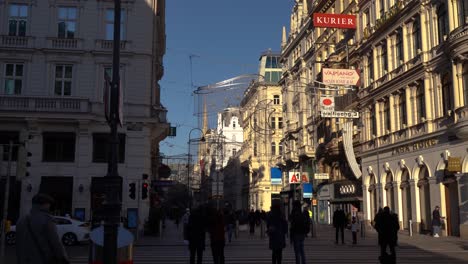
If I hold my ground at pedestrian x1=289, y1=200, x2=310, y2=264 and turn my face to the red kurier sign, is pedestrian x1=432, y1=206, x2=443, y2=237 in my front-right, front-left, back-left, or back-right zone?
front-right

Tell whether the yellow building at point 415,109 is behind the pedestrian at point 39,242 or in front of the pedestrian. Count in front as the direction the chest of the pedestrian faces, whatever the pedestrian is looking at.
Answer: in front

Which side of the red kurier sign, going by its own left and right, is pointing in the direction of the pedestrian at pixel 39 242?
front

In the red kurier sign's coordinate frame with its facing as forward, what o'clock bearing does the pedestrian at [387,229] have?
The pedestrian is roughly at 12 o'clock from the red kurier sign.

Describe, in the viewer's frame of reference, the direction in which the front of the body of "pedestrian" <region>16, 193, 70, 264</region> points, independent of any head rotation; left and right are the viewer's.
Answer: facing away from the viewer and to the right of the viewer

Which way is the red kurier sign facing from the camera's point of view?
toward the camera

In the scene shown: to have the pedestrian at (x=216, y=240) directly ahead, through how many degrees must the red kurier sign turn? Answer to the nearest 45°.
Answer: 0° — it already faces them

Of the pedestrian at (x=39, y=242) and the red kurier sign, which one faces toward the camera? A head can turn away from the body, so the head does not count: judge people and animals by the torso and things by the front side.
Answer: the red kurier sign

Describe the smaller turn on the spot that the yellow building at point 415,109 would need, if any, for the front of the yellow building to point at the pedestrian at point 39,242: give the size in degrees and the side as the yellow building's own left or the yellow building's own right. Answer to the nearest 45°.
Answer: approximately 45° to the yellow building's own left

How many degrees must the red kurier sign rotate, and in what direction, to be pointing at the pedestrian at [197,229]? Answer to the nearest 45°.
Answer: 0° — it already faces them

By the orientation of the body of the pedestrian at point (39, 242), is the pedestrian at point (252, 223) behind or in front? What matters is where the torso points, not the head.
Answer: in front

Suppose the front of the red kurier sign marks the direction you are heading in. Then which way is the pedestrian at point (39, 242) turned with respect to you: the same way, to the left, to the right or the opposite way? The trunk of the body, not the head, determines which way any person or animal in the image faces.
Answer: the opposite way

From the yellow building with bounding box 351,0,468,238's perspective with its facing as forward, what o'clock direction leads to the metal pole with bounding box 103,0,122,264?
The metal pole is roughly at 11 o'clock from the yellow building.

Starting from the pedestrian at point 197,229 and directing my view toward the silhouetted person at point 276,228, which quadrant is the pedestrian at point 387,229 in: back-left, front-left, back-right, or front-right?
front-left

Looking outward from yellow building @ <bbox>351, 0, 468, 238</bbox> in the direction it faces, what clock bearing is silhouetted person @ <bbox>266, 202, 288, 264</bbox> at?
The silhouetted person is roughly at 11 o'clock from the yellow building.

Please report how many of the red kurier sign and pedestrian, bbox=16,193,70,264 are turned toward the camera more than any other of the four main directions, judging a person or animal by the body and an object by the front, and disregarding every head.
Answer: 1

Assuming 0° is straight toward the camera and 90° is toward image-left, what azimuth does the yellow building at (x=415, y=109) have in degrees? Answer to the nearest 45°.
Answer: approximately 45°
